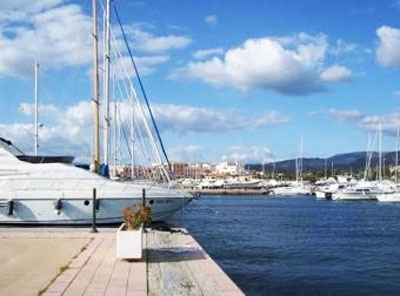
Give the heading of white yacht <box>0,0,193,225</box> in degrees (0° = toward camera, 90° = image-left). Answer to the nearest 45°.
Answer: approximately 270°

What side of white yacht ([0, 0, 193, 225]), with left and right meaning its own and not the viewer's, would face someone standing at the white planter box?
right

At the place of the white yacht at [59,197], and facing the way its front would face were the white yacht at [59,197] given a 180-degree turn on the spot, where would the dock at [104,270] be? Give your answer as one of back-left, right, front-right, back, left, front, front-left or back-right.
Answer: left
